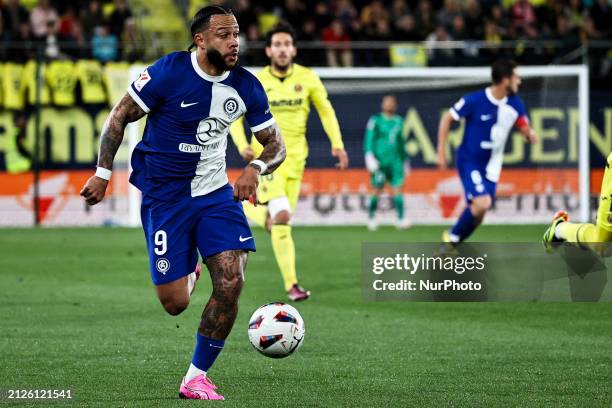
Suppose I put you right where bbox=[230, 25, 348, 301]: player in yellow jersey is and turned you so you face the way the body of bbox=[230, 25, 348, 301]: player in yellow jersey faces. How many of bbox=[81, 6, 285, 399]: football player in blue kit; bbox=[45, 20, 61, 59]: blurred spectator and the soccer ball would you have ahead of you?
2

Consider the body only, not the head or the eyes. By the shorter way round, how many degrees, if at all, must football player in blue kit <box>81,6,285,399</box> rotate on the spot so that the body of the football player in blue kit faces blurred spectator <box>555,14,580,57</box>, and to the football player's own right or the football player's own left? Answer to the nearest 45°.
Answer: approximately 90° to the football player's own left

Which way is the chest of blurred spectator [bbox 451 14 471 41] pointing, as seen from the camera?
toward the camera

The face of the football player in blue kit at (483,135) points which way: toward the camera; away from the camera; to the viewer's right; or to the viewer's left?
to the viewer's right

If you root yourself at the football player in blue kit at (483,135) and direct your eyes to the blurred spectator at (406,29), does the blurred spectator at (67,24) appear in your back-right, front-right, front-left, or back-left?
front-left

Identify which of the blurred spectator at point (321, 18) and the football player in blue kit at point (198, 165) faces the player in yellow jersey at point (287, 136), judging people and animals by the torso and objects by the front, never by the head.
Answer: the blurred spectator

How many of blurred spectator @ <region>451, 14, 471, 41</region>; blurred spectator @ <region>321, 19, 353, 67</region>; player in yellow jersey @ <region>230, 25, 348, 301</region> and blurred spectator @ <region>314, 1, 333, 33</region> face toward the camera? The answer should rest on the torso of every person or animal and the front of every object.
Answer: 4

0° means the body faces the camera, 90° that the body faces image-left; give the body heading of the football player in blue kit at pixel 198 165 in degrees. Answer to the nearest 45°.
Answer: approximately 315°

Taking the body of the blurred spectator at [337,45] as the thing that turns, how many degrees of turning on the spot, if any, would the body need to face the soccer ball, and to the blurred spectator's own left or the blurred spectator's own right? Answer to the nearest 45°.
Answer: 0° — they already face it

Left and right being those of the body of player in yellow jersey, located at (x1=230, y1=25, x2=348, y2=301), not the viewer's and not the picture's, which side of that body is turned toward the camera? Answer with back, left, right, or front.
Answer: front
